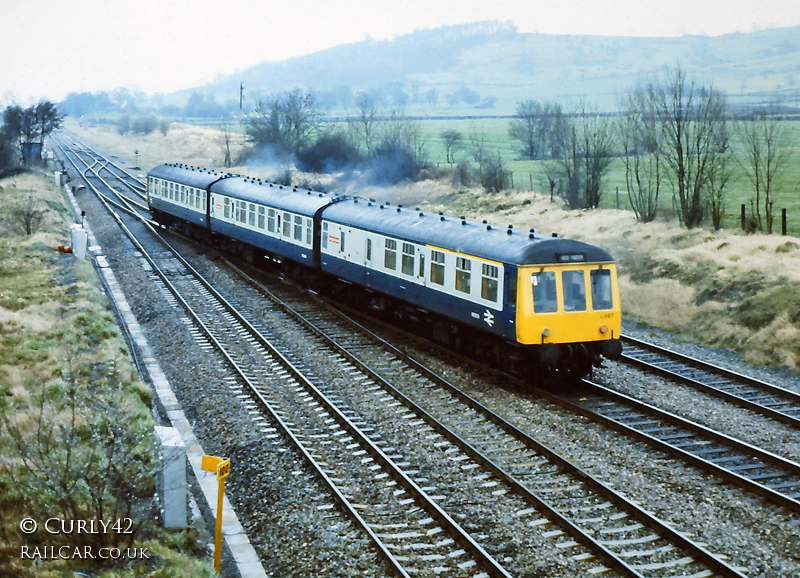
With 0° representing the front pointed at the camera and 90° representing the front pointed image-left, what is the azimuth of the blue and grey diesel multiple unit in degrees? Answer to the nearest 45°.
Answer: approximately 315°

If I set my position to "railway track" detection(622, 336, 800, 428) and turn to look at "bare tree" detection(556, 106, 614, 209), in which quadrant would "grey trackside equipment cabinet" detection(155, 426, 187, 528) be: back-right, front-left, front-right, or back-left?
back-left

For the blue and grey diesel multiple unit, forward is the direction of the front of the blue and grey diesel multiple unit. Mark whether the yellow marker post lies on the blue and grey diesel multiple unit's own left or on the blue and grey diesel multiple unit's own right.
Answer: on the blue and grey diesel multiple unit's own right

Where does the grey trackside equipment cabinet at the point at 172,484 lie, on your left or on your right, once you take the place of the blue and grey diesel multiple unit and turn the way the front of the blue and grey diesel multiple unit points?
on your right

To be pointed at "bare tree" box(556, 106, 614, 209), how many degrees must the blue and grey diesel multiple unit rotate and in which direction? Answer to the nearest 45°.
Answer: approximately 135° to its left

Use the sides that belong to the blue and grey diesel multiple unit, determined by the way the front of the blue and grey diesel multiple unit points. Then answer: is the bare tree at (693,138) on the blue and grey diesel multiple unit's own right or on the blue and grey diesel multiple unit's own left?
on the blue and grey diesel multiple unit's own left
